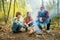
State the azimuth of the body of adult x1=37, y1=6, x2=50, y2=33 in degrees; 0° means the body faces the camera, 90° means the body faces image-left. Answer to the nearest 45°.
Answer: approximately 45°
